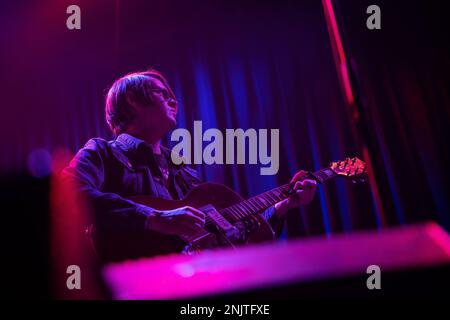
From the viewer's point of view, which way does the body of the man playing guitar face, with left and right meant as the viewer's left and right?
facing the viewer and to the right of the viewer
